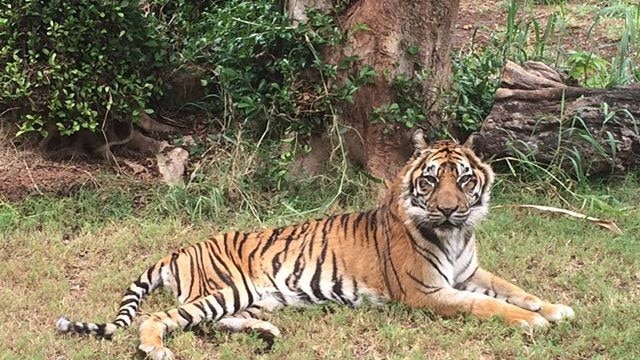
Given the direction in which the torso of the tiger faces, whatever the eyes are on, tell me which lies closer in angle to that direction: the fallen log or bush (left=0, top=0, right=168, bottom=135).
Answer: the fallen log

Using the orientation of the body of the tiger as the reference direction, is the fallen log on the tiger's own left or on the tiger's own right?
on the tiger's own left

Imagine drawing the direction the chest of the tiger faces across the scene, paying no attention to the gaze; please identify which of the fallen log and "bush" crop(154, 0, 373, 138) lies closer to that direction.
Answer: the fallen log

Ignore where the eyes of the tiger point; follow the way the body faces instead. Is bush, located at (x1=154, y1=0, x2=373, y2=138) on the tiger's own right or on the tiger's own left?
on the tiger's own left

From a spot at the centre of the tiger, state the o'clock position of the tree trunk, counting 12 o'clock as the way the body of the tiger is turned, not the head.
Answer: The tree trunk is roughly at 9 o'clock from the tiger.

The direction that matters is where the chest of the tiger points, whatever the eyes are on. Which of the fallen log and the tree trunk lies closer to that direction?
the fallen log

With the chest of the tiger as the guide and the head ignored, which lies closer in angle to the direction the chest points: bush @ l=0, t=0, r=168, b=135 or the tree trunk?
the tree trunk

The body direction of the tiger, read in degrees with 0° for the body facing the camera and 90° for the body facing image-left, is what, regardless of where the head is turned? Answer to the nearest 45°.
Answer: approximately 270°

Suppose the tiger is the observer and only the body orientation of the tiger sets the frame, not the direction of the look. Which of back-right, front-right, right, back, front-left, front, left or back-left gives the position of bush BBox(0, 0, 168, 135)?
back-left
